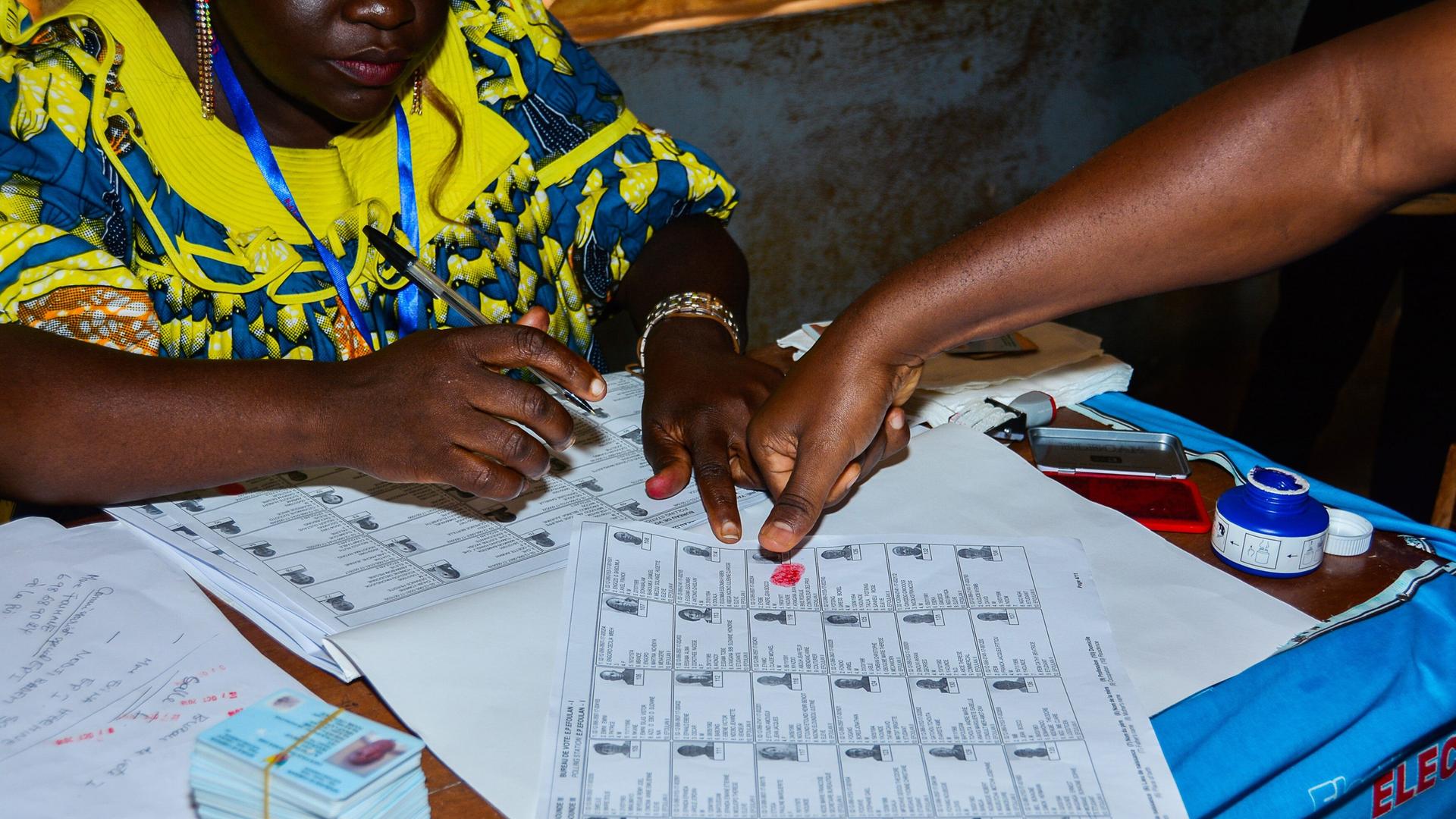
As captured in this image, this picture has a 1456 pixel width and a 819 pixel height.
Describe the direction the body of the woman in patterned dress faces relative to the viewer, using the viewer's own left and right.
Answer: facing the viewer and to the right of the viewer

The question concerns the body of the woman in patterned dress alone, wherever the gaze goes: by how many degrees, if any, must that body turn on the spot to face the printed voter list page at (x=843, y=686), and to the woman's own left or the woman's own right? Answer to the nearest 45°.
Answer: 0° — they already face it

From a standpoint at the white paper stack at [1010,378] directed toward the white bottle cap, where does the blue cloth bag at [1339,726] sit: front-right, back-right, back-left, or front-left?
front-right

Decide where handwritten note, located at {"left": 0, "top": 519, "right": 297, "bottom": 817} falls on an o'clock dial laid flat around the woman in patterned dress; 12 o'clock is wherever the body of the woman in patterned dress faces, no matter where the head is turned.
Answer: The handwritten note is roughly at 2 o'clock from the woman in patterned dress.

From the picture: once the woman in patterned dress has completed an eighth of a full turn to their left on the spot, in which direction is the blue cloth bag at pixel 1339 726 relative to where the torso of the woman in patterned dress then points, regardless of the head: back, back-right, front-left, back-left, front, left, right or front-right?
front-right

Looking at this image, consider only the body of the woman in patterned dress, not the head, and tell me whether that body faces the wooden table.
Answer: yes
